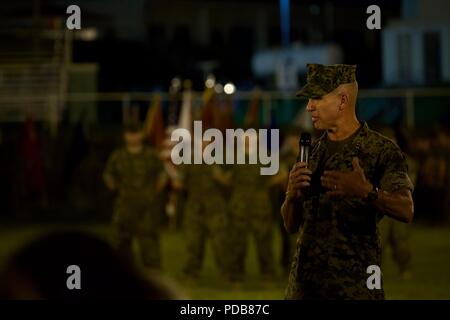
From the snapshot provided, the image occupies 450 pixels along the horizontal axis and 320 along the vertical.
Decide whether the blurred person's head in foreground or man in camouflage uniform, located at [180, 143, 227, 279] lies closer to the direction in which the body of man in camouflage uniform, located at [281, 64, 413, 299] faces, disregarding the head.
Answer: the blurred person's head in foreground

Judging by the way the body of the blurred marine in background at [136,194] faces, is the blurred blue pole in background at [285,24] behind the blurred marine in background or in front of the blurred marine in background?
behind

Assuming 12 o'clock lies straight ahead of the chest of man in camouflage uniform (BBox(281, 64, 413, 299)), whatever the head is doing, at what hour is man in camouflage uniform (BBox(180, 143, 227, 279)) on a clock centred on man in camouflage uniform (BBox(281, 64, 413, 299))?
man in camouflage uniform (BBox(180, 143, 227, 279)) is roughly at 4 o'clock from man in camouflage uniform (BBox(281, 64, 413, 299)).

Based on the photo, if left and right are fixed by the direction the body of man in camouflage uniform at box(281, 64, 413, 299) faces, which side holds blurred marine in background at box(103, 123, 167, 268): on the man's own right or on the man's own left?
on the man's own right

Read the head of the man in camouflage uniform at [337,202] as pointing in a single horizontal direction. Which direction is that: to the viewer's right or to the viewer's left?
to the viewer's left

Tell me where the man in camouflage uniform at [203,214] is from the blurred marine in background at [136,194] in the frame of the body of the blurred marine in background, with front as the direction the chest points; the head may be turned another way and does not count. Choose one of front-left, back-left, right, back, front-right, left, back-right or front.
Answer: back-left

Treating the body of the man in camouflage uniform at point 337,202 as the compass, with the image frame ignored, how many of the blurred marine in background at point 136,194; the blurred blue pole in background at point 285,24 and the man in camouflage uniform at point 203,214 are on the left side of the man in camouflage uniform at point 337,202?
0

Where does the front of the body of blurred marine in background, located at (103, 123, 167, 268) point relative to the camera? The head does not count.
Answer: toward the camera

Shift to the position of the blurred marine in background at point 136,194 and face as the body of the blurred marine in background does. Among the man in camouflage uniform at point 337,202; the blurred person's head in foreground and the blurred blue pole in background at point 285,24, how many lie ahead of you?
2

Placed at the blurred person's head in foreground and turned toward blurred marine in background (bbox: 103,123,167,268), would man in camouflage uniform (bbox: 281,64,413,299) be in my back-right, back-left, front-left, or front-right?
front-right

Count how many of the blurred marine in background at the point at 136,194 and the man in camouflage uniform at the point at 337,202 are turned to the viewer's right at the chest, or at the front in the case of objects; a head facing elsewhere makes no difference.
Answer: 0

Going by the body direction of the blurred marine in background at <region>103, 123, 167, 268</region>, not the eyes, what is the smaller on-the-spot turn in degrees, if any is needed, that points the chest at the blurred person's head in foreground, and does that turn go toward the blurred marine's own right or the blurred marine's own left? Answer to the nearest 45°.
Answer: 0° — they already face them

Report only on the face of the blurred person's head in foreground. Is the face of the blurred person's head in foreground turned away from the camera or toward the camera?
away from the camera

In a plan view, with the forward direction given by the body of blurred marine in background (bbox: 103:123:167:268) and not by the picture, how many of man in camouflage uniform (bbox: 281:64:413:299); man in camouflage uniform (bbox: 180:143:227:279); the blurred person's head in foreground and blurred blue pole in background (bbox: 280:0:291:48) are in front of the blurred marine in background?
2

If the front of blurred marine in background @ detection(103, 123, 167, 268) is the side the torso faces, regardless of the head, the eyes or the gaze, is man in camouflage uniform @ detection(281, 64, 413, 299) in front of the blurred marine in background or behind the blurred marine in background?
in front

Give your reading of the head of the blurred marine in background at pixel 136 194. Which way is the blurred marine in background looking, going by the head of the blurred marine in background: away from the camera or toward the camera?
toward the camera

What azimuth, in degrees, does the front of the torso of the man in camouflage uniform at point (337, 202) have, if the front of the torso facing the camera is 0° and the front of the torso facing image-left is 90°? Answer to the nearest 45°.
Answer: approximately 45°
